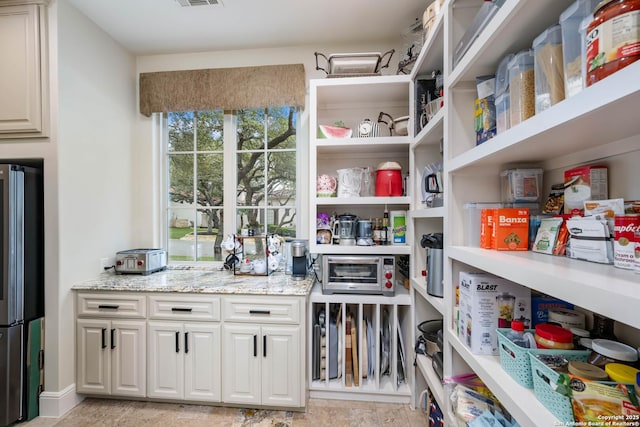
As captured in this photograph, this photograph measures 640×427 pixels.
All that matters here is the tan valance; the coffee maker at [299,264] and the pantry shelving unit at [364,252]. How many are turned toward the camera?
3

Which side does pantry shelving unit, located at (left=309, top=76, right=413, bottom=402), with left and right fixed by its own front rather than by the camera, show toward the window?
right

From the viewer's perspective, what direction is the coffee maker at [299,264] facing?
toward the camera

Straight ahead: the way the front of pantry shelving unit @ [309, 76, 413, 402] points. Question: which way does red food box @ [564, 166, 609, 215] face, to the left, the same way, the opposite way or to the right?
to the right

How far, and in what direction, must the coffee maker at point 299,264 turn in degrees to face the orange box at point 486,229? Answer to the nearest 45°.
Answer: approximately 45° to its left

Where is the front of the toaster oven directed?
toward the camera

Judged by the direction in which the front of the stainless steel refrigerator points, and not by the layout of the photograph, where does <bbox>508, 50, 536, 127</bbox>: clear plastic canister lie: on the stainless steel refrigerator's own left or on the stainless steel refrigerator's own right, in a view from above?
on the stainless steel refrigerator's own left

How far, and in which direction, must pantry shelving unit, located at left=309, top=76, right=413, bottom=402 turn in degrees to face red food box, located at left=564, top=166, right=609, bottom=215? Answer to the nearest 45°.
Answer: approximately 45° to its left

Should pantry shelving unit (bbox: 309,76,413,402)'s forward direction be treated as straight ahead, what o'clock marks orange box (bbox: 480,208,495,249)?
The orange box is roughly at 11 o'clock from the pantry shelving unit.

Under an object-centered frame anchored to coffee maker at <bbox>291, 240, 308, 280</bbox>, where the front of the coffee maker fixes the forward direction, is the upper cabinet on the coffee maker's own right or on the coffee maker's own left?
on the coffee maker's own right

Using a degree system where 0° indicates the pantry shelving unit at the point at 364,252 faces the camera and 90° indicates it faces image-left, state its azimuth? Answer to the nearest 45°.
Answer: approximately 0°

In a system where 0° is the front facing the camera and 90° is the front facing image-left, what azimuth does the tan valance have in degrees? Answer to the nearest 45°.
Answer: approximately 0°

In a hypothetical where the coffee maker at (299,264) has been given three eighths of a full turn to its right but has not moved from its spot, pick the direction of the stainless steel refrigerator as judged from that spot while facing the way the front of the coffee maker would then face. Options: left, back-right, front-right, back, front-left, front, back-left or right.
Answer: front-left

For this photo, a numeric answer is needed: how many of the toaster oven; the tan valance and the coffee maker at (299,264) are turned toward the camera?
3

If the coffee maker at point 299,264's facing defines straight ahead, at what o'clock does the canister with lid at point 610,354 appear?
The canister with lid is roughly at 11 o'clock from the coffee maker.
